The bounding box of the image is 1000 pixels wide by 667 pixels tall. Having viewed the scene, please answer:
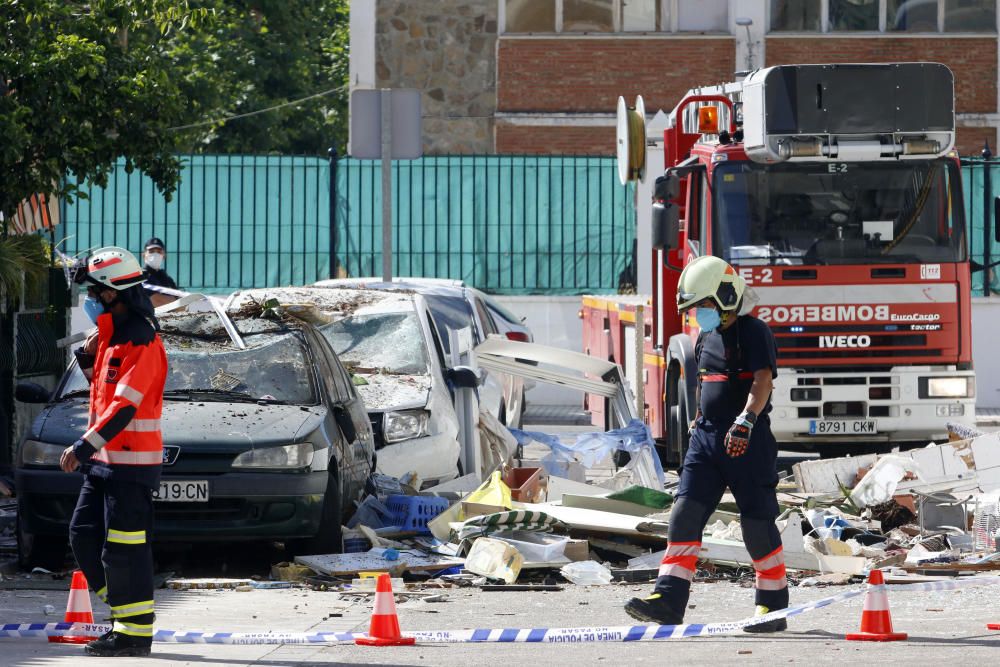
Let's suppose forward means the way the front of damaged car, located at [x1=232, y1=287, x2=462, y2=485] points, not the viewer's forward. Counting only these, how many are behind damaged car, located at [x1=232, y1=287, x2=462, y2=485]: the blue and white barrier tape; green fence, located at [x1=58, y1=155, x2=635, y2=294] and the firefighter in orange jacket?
1

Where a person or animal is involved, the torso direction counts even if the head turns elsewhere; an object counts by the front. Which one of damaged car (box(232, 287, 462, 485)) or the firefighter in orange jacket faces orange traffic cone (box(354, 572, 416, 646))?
the damaged car

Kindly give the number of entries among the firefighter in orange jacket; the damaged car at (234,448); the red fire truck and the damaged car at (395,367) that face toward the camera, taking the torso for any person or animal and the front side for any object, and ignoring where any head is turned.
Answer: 3

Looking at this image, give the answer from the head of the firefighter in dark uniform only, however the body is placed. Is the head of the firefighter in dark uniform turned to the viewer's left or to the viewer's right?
to the viewer's left

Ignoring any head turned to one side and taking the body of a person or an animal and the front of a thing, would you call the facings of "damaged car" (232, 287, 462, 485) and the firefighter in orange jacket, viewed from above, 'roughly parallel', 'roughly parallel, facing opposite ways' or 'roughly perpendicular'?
roughly perpendicular

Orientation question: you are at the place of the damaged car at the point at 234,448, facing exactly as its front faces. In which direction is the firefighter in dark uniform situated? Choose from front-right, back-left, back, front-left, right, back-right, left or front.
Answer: front-left

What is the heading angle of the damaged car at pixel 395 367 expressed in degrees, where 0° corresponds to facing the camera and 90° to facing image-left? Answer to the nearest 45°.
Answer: approximately 0°

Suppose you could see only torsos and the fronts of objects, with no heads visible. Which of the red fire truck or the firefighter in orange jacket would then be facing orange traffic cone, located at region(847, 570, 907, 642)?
the red fire truck

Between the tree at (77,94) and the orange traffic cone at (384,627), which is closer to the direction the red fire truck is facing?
the orange traffic cone

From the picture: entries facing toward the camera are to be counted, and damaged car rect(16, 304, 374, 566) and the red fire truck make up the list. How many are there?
2
